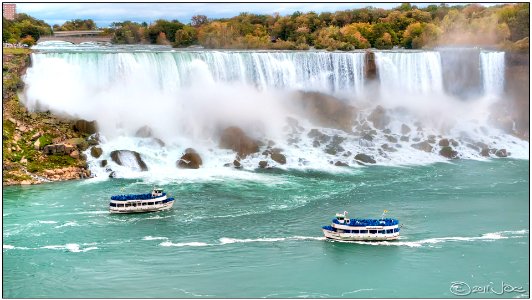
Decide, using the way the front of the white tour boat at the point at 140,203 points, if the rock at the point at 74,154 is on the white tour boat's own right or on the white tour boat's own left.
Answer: on the white tour boat's own left

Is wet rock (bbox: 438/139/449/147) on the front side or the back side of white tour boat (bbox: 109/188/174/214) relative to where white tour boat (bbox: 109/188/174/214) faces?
on the front side

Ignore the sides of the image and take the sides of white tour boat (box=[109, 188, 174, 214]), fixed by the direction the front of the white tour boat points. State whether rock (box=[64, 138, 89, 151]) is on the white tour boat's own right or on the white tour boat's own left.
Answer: on the white tour boat's own left

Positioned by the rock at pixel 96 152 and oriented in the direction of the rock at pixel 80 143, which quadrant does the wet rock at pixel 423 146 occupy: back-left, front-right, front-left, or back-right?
back-right

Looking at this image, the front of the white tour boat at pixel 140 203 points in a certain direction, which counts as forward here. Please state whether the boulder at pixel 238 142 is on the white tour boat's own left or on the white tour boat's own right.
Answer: on the white tour boat's own left

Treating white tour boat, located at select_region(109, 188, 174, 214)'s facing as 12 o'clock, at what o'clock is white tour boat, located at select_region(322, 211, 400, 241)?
white tour boat, located at select_region(322, 211, 400, 241) is roughly at 1 o'clock from white tour boat, located at select_region(109, 188, 174, 214).

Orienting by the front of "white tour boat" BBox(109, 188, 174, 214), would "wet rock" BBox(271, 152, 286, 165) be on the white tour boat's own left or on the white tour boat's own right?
on the white tour boat's own left

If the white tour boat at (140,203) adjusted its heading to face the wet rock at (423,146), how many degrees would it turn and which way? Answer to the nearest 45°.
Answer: approximately 45° to its left

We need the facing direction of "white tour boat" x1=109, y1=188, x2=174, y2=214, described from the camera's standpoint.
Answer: facing to the right of the viewer

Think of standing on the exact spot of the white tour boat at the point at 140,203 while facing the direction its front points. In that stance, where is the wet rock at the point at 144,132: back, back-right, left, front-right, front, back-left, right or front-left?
left
